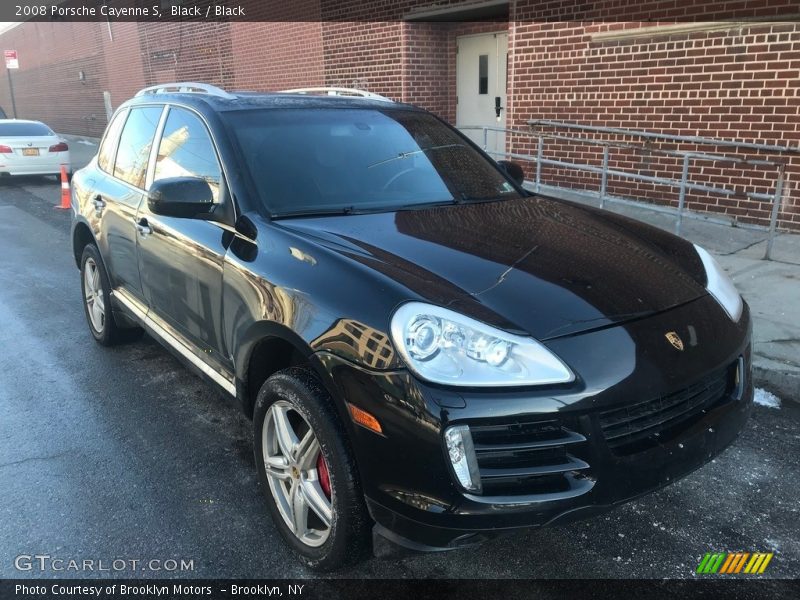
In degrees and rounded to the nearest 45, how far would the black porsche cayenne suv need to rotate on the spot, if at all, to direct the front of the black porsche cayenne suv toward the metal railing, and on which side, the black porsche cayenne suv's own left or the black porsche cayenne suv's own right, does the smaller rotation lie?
approximately 90° to the black porsche cayenne suv's own left

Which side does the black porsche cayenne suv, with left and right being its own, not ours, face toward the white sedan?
back

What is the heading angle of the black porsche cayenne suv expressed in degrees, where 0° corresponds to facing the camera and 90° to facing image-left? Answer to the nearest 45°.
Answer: approximately 315°
